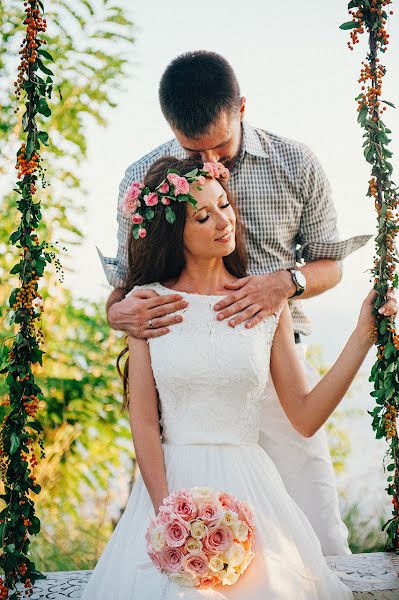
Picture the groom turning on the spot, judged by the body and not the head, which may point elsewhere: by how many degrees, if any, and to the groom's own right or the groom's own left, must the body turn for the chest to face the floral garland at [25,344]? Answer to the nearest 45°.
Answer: approximately 45° to the groom's own right

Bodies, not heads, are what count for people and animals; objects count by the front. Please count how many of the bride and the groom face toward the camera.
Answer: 2

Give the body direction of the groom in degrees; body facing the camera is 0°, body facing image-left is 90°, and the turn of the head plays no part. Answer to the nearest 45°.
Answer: approximately 0°
